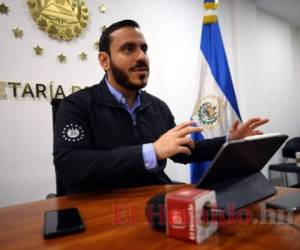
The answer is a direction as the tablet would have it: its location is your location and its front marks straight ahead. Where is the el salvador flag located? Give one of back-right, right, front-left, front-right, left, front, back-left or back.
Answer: front-right

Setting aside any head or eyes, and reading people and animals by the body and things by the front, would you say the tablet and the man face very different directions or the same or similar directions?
very different directions

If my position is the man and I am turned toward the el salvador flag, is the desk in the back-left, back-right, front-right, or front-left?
back-right

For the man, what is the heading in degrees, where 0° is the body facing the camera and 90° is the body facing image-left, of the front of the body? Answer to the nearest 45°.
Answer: approximately 315°

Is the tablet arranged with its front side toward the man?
yes

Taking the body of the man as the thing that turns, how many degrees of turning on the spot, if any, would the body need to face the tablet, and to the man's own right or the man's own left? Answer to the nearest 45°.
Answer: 0° — they already face it

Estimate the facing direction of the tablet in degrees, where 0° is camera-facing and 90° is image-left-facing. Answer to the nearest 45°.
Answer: approximately 135°

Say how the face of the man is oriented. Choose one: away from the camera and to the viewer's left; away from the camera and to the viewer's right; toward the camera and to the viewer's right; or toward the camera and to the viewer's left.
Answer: toward the camera and to the viewer's right
